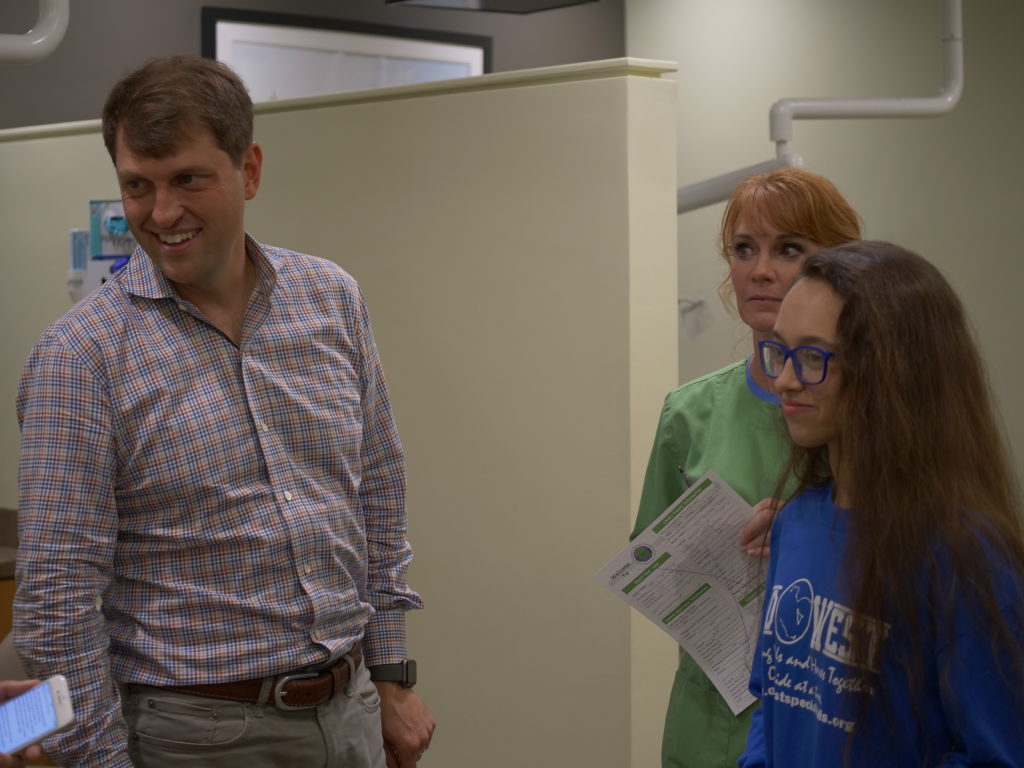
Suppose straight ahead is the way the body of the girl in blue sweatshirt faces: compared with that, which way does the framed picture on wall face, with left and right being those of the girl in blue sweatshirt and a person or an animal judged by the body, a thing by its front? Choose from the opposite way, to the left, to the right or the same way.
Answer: to the left

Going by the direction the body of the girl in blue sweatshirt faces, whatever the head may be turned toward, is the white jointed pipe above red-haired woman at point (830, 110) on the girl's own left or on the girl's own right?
on the girl's own right

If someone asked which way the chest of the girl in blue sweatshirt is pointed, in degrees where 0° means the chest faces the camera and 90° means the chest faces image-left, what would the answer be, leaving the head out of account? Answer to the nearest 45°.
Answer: approximately 45°
